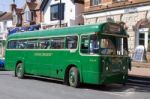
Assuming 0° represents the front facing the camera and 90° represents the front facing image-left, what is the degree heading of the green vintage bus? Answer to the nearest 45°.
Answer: approximately 315°

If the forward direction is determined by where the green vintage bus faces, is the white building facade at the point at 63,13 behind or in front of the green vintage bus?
behind

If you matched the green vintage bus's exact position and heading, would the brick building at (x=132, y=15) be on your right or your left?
on your left
